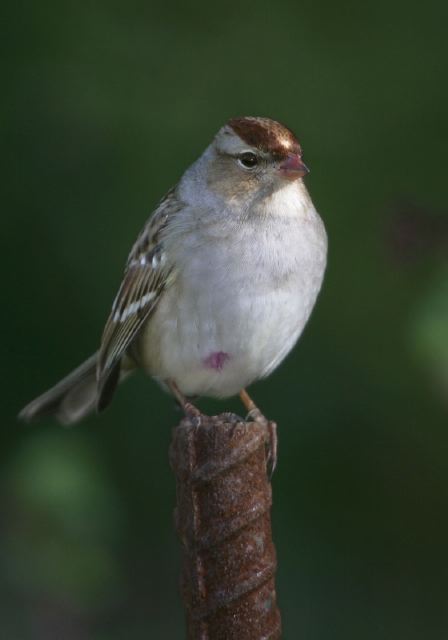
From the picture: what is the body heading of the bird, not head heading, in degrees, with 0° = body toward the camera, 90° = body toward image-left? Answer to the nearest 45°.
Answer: approximately 315°
